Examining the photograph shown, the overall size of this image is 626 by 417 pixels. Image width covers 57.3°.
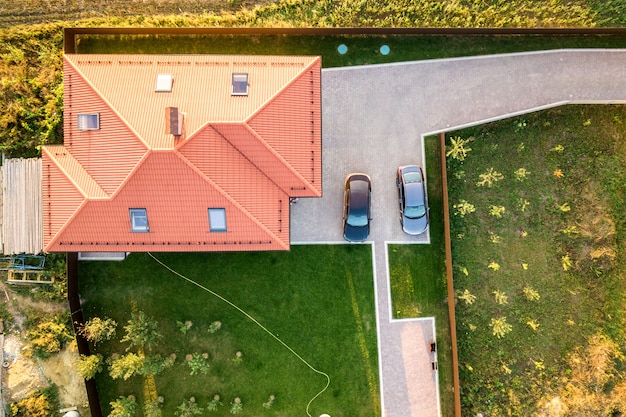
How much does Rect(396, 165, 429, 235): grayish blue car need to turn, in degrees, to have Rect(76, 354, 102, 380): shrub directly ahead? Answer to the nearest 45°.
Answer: approximately 90° to its right

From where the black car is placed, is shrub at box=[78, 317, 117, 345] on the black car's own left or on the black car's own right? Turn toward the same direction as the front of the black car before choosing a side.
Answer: on the black car's own right

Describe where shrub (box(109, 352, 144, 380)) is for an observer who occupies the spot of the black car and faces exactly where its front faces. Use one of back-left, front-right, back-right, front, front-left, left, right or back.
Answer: right

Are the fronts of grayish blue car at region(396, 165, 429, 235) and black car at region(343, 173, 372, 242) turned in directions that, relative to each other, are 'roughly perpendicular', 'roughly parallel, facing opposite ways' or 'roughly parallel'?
roughly parallel

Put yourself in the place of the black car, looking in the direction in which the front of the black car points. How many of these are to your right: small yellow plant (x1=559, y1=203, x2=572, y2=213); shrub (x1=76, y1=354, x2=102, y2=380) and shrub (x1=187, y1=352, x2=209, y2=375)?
2

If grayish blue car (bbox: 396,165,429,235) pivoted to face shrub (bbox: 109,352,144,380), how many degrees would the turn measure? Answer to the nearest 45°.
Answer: approximately 90° to its right

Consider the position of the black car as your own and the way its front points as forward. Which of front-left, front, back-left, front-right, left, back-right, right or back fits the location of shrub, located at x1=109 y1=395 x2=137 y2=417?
right

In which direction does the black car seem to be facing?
toward the camera

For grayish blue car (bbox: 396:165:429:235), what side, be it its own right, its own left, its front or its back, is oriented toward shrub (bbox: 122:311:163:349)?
right

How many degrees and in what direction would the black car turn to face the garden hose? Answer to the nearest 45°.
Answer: approximately 90° to its right

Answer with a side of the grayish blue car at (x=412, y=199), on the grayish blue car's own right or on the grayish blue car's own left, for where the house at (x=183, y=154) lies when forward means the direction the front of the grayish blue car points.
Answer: on the grayish blue car's own right

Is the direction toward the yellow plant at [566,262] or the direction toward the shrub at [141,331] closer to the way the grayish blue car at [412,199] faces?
the shrub

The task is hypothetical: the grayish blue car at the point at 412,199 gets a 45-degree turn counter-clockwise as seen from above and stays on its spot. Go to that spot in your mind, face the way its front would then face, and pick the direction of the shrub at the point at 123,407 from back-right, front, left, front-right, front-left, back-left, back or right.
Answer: back-right

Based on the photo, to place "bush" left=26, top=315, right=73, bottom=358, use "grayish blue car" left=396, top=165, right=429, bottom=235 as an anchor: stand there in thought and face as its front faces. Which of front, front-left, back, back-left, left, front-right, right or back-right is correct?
right

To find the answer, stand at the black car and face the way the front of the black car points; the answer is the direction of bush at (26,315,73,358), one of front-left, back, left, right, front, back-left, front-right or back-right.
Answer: right
